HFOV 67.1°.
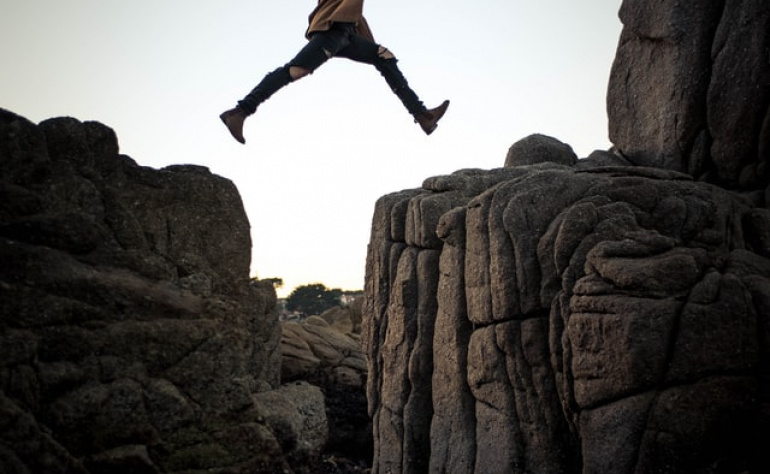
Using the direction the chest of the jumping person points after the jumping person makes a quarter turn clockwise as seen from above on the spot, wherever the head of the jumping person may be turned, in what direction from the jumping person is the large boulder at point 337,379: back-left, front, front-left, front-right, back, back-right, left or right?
back

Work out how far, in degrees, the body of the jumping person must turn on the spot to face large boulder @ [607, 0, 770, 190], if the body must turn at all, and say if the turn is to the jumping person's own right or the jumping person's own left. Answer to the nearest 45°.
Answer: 0° — they already face it

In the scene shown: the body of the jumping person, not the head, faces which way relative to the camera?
to the viewer's right

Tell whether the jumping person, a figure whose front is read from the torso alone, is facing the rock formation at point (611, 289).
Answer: yes
